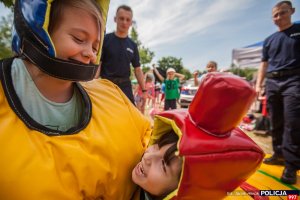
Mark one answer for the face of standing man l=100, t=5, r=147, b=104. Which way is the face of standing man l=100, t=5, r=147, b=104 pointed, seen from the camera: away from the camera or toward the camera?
toward the camera

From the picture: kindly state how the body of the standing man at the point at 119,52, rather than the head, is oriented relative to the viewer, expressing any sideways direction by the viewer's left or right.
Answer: facing the viewer

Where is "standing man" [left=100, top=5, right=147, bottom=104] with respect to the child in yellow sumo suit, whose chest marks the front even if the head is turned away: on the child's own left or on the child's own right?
on the child's own left

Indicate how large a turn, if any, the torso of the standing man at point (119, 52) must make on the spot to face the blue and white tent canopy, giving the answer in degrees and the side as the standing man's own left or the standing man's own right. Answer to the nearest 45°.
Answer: approximately 135° to the standing man's own left

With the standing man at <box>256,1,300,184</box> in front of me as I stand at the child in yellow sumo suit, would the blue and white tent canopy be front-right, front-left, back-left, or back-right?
front-left

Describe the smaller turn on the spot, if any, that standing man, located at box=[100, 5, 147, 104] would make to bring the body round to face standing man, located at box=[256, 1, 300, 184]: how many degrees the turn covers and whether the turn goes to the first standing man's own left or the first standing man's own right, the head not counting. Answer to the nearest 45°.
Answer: approximately 45° to the first standing man's own left

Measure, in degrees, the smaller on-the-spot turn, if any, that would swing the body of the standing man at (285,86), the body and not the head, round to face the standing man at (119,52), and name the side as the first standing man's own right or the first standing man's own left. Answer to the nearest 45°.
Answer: approximately 45° to the first standing man's own right

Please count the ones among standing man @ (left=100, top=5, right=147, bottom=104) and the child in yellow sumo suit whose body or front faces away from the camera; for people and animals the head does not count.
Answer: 0

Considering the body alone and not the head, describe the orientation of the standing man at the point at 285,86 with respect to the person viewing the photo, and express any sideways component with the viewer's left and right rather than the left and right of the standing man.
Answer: facing the viewer and to the left of the viewer

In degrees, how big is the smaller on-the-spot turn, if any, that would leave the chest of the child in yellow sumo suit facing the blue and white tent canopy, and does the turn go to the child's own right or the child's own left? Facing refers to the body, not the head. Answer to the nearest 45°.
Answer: approximately 90° to the child's own left

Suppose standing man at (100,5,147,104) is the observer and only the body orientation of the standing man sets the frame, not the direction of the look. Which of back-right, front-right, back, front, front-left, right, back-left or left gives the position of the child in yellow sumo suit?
front

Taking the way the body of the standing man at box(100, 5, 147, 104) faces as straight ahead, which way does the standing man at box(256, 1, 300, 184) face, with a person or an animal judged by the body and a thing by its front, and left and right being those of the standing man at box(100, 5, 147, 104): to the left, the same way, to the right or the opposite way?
to the right

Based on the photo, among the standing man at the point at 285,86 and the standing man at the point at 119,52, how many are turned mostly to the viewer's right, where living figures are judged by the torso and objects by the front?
0

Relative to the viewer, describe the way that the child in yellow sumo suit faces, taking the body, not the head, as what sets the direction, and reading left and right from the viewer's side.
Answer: facing the viewer and to the right of the viewer
